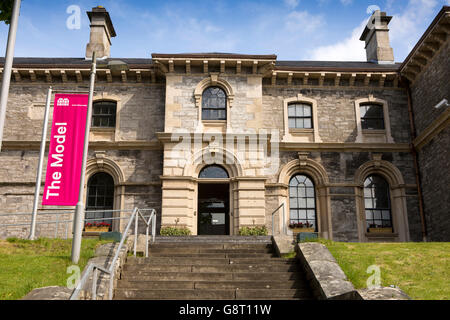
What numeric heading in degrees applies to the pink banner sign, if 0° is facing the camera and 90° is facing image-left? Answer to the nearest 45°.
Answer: approximately 0°

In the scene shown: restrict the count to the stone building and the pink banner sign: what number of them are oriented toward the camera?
2

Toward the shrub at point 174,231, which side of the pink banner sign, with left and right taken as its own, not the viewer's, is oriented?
left

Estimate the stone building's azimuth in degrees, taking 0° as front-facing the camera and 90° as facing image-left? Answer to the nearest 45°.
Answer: approximately 0°

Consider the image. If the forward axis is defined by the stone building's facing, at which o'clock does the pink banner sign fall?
The pink banner sign is roughly at 2 o'clock from the stone building.

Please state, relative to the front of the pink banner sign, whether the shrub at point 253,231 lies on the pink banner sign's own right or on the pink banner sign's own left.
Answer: on the pink banner sign's own left
